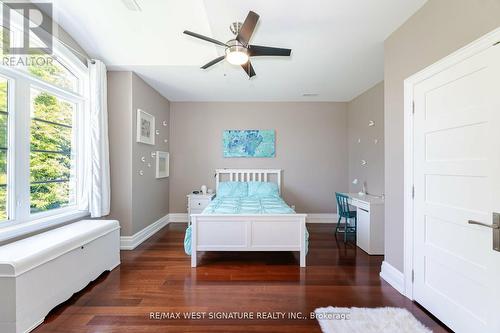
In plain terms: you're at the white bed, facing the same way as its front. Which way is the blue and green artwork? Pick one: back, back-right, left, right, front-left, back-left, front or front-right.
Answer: back

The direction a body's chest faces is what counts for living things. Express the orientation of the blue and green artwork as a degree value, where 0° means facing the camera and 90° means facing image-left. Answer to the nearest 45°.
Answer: approximately 0°

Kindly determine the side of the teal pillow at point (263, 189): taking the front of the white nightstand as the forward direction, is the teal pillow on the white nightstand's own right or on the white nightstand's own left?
on the white nightstand's own left

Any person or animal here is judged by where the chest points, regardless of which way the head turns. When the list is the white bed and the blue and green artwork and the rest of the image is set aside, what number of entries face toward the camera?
2

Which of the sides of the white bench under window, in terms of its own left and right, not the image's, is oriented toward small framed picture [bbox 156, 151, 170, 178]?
left

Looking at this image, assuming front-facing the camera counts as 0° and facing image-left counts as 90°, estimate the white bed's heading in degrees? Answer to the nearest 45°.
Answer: approximately 0°

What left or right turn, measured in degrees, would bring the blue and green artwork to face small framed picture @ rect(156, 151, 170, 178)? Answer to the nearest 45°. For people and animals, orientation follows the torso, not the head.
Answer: approximately 90° to its right

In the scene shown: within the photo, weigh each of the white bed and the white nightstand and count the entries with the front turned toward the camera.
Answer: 2

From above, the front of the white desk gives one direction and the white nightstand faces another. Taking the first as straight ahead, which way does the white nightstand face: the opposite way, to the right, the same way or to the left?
to the left

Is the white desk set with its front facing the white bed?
yes
